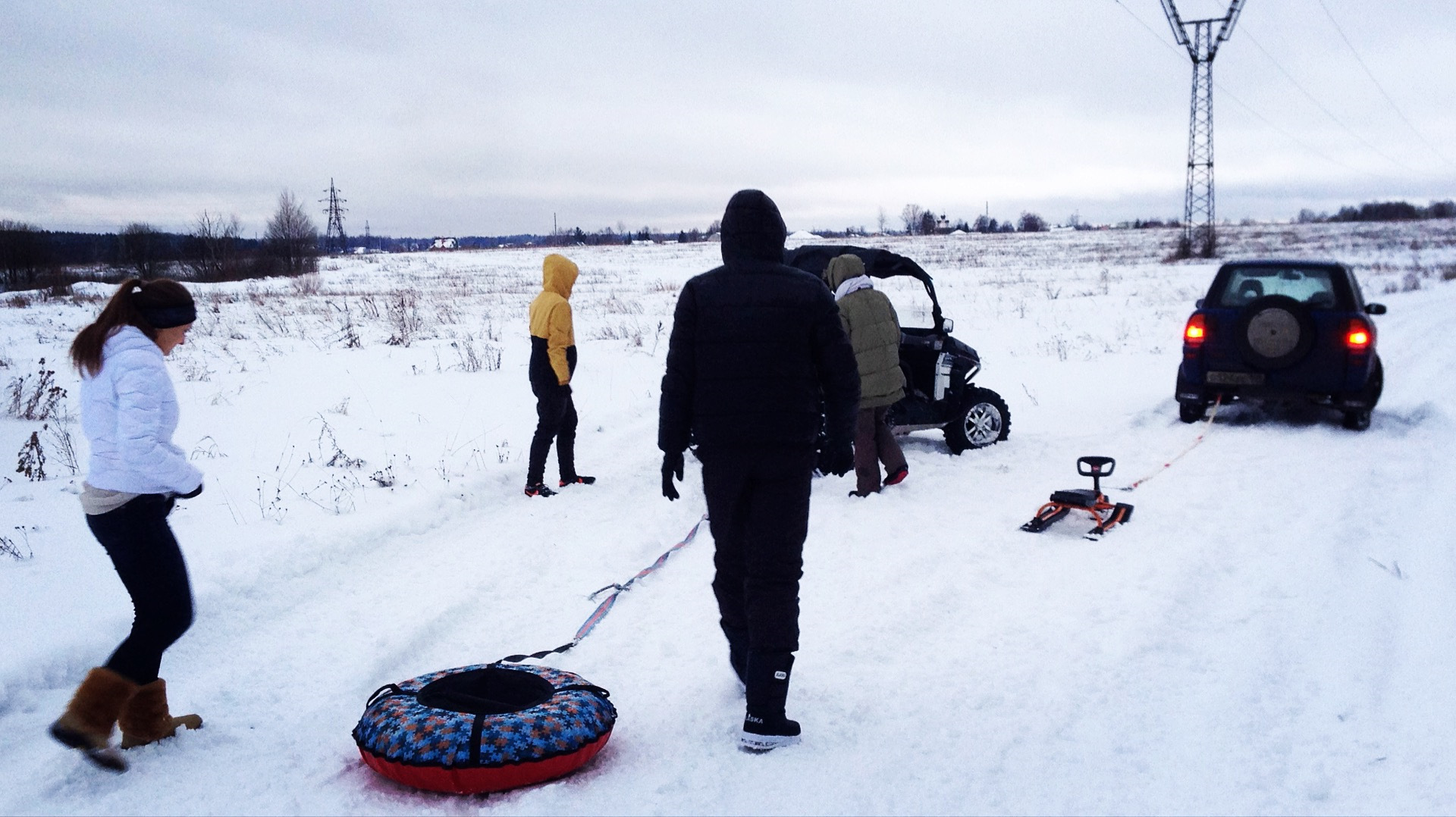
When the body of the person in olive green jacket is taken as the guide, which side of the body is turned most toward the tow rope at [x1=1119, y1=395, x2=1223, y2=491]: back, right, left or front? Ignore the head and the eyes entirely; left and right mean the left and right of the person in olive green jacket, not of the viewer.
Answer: right

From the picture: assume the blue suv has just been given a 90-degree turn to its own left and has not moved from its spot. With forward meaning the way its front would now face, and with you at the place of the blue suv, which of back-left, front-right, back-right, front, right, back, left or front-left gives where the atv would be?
front-left

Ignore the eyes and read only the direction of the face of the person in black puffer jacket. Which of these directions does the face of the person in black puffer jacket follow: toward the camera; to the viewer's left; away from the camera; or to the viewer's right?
away from the camera

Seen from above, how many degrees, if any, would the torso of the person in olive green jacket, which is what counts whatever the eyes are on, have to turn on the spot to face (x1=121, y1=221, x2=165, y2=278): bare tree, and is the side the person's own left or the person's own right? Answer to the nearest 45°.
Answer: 0° — they already face it

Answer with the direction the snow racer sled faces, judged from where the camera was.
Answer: facing away from the viewer and to the right of the viewer

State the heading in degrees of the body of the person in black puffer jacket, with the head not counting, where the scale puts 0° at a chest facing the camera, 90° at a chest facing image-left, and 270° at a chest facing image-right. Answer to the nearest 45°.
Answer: approximately 180°

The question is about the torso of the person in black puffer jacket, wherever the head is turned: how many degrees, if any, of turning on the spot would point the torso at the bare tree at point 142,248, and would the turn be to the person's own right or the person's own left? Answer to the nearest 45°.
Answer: approximately 45° to the person's own left

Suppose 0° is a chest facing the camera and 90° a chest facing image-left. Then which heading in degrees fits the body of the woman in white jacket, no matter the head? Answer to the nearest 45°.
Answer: approximately 270°

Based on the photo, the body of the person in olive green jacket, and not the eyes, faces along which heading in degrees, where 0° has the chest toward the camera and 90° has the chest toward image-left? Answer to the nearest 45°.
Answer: approximately 135°

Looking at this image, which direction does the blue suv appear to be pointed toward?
away from the camera

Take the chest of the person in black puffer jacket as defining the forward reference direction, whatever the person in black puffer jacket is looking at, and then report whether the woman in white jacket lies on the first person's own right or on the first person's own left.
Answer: on the first person's own left
